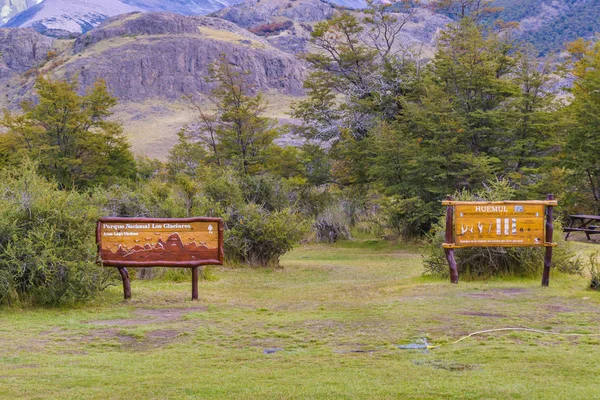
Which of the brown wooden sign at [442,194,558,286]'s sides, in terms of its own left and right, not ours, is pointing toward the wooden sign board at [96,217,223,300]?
right

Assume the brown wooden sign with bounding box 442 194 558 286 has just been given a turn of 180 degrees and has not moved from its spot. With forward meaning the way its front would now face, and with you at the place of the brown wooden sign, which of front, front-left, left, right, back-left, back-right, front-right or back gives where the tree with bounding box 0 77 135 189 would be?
front-left

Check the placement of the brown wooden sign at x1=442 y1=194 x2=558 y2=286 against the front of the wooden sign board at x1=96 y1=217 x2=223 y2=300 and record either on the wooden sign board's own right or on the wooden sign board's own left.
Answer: on the wooden sign board's own left

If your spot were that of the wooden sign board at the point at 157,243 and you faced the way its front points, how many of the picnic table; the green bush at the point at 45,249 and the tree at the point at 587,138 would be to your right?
1

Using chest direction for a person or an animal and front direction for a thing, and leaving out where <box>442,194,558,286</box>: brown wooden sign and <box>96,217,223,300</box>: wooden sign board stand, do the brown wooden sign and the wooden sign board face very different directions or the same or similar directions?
same or similar directions

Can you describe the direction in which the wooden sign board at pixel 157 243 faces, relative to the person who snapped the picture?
facing the viewer

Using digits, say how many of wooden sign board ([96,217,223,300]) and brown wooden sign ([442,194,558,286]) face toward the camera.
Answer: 2

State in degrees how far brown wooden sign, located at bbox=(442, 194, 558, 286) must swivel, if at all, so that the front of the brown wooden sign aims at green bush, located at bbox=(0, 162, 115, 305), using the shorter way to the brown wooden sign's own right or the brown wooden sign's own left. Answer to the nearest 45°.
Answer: approximately 45° to the brown wooden sign's own right

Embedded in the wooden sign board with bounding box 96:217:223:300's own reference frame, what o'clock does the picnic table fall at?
The picnic table is roughly at 8 o'clock from the wooden sign board.

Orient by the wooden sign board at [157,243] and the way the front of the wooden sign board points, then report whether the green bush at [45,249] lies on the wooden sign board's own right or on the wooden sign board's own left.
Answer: on the wooden sign board's own right

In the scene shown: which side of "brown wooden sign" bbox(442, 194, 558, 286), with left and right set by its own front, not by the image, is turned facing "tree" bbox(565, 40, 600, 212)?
back

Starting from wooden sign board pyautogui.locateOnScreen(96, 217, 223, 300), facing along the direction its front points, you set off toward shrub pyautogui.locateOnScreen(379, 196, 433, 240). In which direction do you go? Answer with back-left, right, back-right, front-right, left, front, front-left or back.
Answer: back-left
